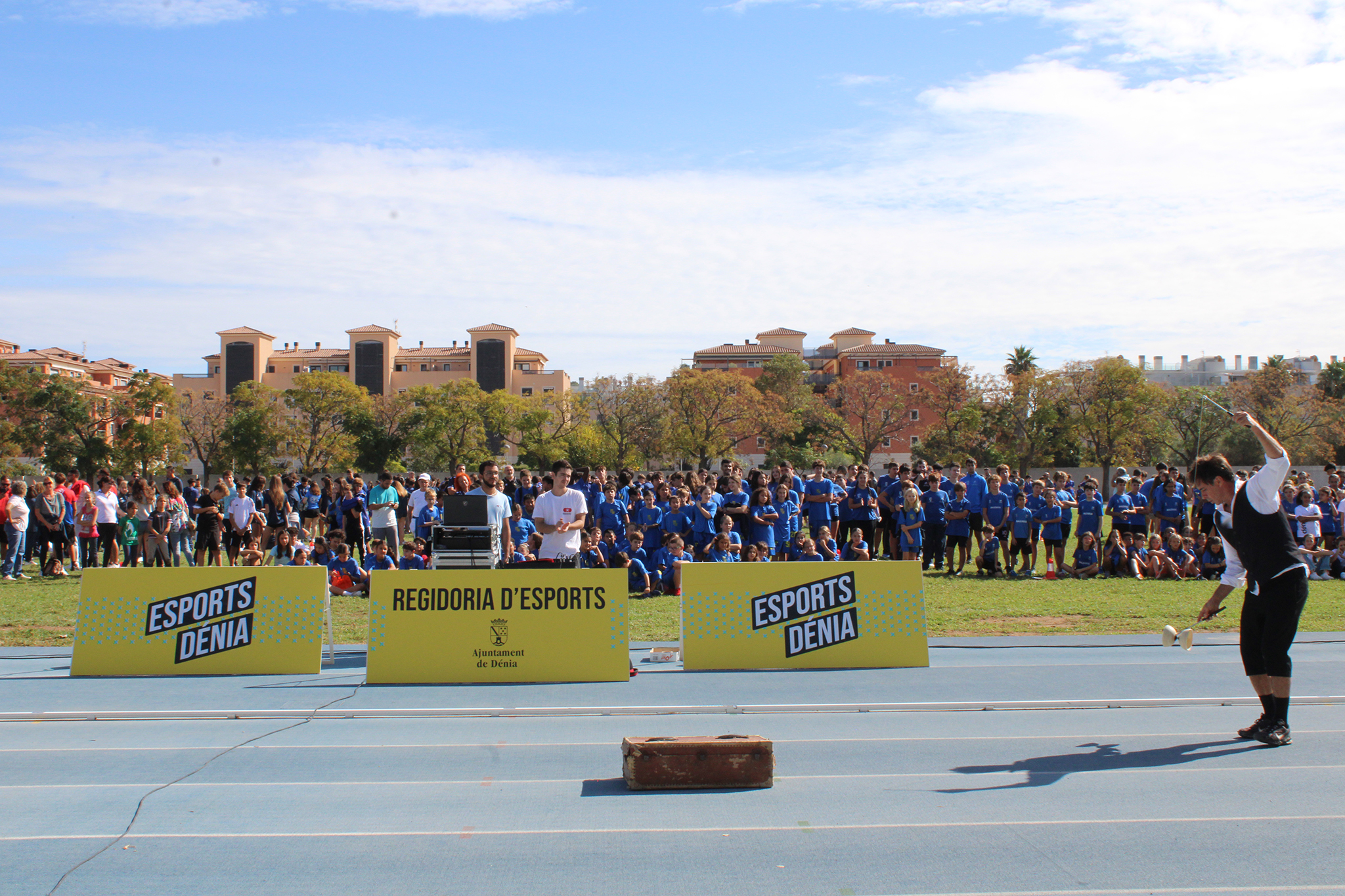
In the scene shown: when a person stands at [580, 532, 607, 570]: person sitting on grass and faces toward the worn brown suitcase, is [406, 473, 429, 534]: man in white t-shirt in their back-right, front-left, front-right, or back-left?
back-right

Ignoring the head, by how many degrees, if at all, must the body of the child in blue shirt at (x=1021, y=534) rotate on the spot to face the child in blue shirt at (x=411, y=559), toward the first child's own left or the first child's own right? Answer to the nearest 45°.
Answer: approximately 45° to the first child's own right

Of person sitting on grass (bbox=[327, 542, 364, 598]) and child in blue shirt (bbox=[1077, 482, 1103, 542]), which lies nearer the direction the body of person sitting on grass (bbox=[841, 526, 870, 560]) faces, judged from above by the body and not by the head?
the person sitting on grass

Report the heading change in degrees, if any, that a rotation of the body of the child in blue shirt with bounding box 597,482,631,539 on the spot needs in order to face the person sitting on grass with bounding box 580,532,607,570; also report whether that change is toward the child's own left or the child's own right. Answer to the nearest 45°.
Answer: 0° — they already face them

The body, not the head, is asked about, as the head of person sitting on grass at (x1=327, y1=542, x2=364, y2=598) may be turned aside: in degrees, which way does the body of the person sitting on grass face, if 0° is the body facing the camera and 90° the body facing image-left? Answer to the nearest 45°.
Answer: approximately 0°

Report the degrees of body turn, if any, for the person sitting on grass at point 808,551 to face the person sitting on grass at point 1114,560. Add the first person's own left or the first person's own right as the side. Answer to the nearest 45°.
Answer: approximately 135° to the first person's own left
